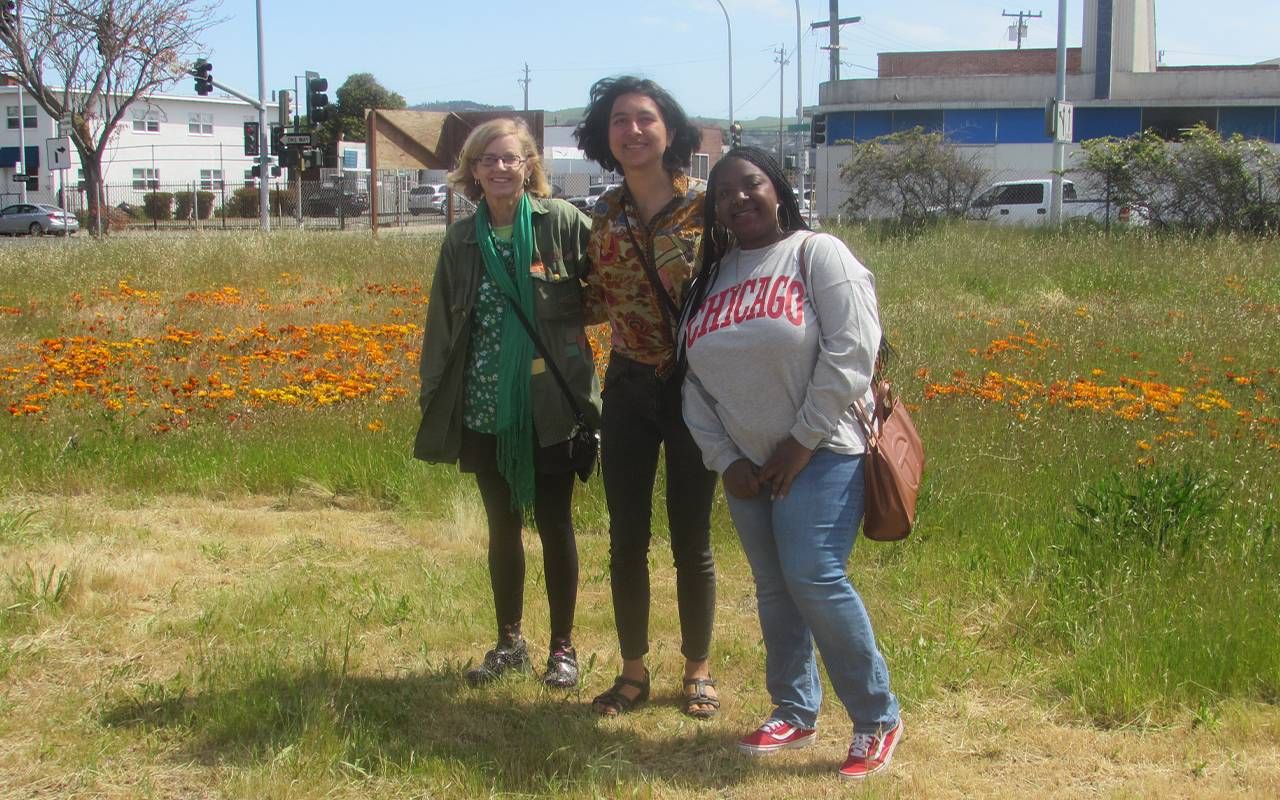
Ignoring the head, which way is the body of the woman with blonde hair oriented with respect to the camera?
toward the camera

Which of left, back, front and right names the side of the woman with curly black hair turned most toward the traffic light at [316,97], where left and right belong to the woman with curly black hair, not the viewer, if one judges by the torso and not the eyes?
back

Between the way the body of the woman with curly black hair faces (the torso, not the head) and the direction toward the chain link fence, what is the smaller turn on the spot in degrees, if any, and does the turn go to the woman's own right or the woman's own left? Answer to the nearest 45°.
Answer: approximately 180°

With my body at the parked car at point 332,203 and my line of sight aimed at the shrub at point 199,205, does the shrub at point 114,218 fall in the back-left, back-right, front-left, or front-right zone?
front-left

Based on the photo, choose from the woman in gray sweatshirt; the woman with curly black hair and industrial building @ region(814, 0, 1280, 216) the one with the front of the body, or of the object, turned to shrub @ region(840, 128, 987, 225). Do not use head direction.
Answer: the industrial building

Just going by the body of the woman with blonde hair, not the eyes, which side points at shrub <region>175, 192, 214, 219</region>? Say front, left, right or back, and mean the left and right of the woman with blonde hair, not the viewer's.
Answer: back

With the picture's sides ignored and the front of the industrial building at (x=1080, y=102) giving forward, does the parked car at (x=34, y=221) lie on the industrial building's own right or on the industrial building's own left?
on the industrial building's own right

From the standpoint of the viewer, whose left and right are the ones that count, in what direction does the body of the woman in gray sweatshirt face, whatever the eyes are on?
facing the viewer and to the left of the viewer

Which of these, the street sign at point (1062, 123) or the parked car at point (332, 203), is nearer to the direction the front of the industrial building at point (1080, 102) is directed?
the street sign

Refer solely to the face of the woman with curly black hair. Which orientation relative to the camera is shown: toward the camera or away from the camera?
toward the camera

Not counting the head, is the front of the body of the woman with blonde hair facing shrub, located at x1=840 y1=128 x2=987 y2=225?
no

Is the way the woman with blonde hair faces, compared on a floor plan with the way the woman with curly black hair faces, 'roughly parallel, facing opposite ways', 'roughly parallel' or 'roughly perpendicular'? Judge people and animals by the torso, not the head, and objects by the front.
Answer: roughly parallel

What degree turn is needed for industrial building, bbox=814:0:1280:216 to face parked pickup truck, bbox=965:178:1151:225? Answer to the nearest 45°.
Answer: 0° — it already faces it

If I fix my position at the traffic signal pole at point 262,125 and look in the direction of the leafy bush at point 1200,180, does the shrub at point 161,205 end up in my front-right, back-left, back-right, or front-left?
back-left

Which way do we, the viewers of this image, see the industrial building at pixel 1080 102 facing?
facing the viewer
